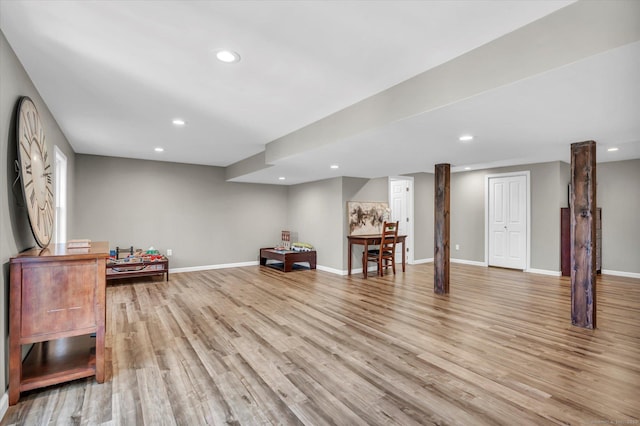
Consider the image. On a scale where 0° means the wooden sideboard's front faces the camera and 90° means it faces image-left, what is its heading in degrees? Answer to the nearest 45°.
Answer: approximately 270°

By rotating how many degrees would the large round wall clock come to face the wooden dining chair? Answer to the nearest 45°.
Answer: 0° — it already faces it

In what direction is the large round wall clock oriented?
to the viewer's right
